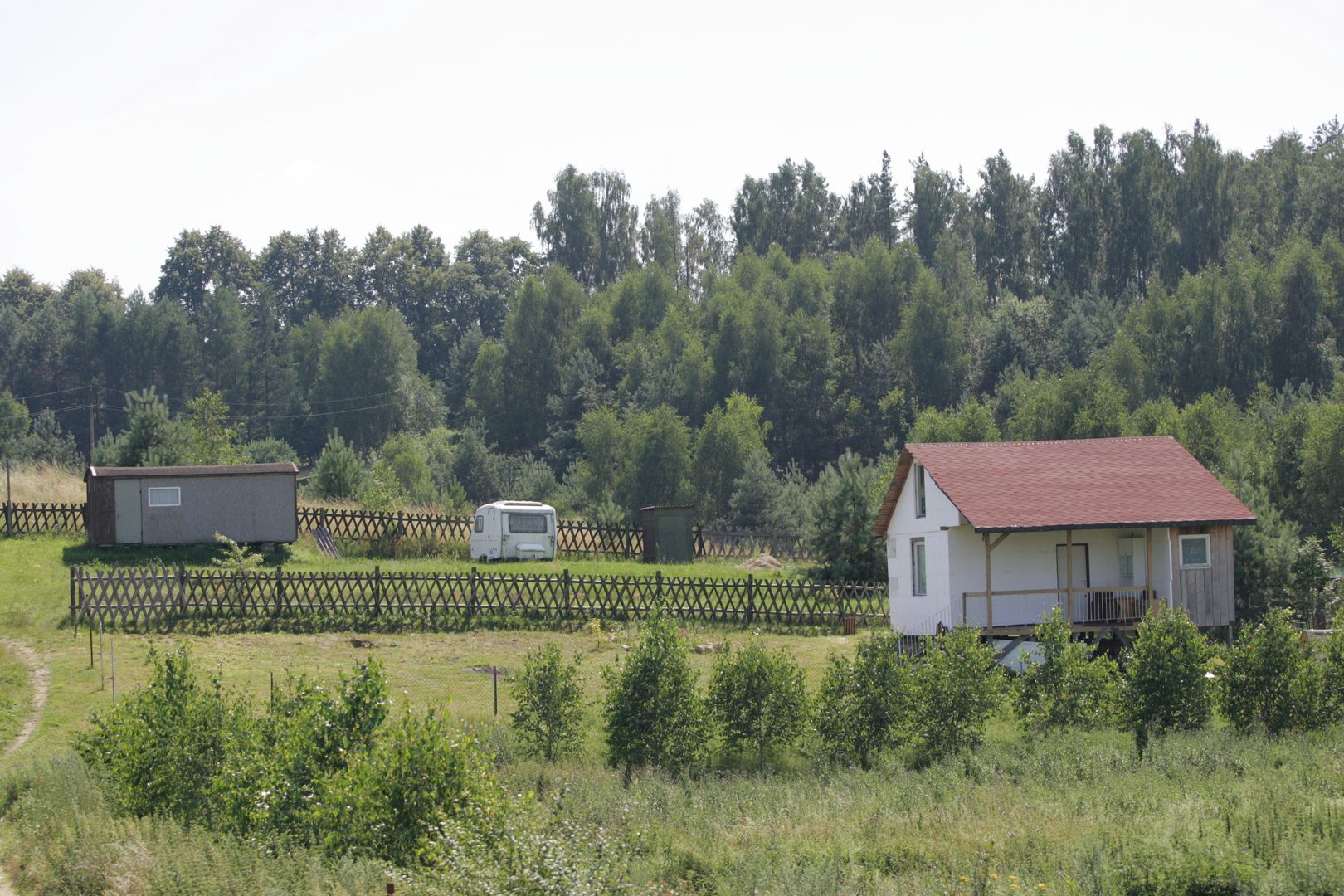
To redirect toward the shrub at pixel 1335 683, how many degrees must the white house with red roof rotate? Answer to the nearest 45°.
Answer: approximately 45° to its left

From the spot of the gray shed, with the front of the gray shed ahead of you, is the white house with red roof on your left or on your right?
on your left

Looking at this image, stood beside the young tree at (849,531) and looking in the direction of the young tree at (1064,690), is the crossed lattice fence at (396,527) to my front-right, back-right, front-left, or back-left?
back-right

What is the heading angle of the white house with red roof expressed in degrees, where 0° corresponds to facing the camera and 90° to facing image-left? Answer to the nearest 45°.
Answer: approximately 0°

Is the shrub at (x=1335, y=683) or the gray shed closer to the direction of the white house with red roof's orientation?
the shrub

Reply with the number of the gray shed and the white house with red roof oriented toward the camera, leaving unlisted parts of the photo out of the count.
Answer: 2

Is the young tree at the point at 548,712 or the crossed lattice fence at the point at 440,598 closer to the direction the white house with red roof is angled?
the young tree

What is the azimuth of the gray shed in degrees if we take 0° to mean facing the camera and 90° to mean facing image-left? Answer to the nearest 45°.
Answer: approximately 0°

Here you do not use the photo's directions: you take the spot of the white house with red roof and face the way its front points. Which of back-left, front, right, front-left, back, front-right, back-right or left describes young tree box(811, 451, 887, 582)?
back-right
